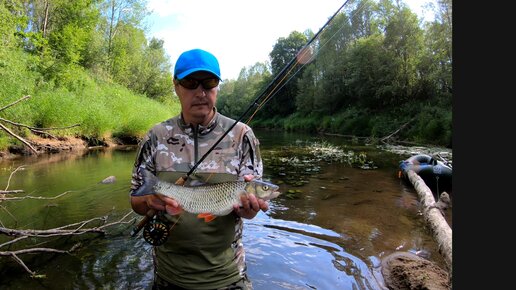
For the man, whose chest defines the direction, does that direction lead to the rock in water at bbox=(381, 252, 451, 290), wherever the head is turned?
no

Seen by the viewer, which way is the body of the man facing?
toward the camera

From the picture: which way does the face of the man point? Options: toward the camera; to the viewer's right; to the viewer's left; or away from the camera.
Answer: toward the camera

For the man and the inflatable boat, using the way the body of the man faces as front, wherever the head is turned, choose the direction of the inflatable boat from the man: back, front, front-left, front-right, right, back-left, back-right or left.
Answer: back-left

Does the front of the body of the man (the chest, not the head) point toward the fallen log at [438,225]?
no

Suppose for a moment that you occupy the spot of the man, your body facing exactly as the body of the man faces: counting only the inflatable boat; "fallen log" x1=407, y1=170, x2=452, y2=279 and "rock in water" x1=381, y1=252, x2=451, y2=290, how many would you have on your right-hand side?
0

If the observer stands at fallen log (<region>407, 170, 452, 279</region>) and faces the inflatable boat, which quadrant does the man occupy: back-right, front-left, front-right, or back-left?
back-left
